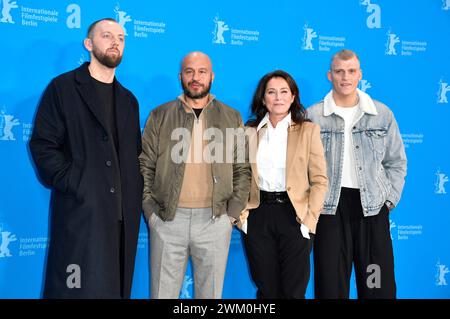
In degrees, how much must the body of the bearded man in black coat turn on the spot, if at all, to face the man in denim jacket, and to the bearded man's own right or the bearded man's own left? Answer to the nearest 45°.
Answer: approximately 45° to the bearded man's own left

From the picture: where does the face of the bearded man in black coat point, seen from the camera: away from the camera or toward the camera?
toward the camera

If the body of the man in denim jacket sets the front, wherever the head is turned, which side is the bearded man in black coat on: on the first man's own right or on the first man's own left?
on the first man's own right

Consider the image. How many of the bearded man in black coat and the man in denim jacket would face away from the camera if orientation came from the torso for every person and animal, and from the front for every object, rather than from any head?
0

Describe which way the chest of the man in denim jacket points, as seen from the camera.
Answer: toward the camera

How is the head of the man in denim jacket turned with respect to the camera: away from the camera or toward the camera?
toward the camera
